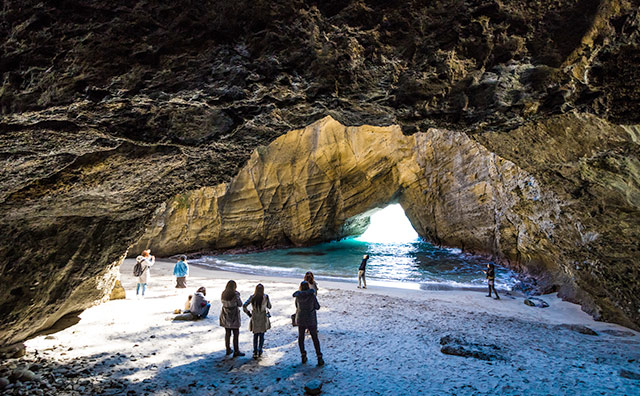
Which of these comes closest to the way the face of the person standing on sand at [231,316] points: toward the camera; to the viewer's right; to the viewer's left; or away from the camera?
away from the camera

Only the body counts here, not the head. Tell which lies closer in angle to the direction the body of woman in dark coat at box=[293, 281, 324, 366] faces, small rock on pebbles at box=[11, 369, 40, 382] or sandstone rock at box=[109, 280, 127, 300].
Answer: the sandstone rock

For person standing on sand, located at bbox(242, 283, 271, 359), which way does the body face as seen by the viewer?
away from the camera

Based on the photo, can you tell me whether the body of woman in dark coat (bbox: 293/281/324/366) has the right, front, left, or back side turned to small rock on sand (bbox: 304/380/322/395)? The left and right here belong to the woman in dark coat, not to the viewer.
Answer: back

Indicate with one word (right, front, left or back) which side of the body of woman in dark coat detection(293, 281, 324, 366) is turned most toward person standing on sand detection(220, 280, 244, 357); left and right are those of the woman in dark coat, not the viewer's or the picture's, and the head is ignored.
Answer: left

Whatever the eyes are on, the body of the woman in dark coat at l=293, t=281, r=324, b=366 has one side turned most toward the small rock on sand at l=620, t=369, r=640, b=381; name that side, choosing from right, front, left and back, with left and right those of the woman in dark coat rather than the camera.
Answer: right

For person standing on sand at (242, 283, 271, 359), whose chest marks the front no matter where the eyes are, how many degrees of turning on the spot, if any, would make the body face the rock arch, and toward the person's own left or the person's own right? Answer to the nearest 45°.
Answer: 0° — they already face it

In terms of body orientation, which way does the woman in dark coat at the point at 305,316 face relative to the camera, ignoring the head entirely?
away from the camera

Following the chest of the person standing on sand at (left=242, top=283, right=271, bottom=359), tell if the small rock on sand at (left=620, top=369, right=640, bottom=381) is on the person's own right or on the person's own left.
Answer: on the person's own right

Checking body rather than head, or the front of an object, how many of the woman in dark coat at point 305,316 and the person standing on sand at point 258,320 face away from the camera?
2
